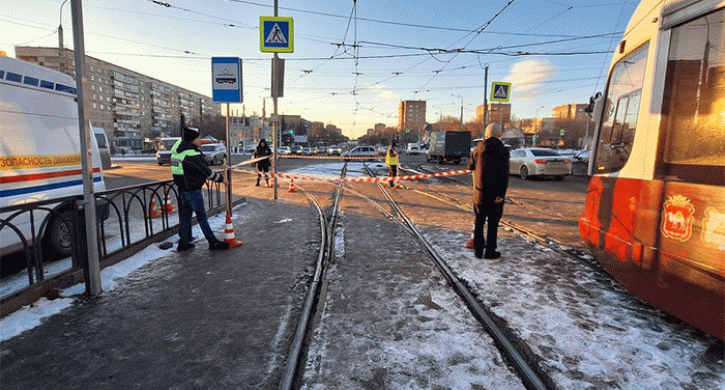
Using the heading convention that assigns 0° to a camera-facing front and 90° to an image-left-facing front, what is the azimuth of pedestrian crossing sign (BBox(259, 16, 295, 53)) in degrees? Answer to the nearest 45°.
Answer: approximately 0°

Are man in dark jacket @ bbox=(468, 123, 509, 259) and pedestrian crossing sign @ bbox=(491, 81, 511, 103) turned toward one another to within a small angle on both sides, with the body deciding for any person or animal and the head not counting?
yes

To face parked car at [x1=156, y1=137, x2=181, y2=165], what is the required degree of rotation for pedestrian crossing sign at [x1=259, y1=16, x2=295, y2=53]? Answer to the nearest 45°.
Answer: approximately 180°

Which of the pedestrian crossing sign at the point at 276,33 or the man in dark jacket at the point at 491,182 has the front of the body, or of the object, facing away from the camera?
the man in dark jacket

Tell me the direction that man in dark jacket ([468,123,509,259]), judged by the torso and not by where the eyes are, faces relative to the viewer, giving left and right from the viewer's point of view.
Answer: facing away from the viewer

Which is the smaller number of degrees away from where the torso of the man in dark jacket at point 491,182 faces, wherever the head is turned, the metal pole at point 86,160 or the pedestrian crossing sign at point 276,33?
the pedestrian crossing sign

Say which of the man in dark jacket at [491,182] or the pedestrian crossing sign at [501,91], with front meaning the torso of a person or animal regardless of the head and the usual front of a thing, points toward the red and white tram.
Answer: the pedestrian crossing sign
